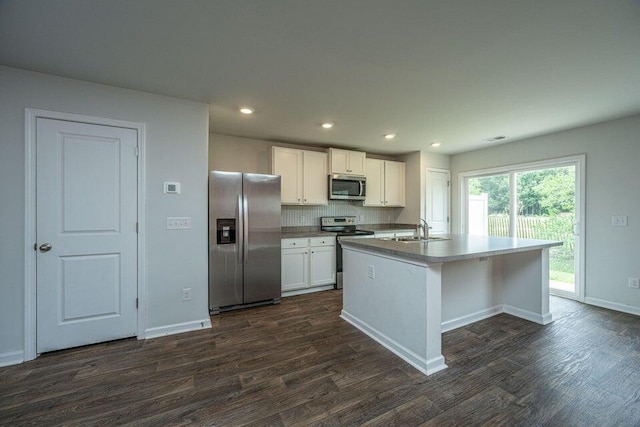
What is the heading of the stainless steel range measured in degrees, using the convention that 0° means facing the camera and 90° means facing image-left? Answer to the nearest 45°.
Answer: approximately 315°

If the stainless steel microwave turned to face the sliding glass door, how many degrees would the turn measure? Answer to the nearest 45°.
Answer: approximately 45° to its left

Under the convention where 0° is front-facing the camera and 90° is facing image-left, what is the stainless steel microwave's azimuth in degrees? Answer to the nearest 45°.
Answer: approximately 315°

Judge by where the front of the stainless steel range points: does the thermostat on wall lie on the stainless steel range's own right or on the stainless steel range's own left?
on the stainless steel range's own right

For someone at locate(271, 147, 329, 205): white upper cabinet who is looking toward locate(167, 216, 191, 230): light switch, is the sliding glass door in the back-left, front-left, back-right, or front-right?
back-left

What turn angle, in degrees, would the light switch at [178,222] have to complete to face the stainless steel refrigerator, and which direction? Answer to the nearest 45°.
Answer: approximately 90° to its left
